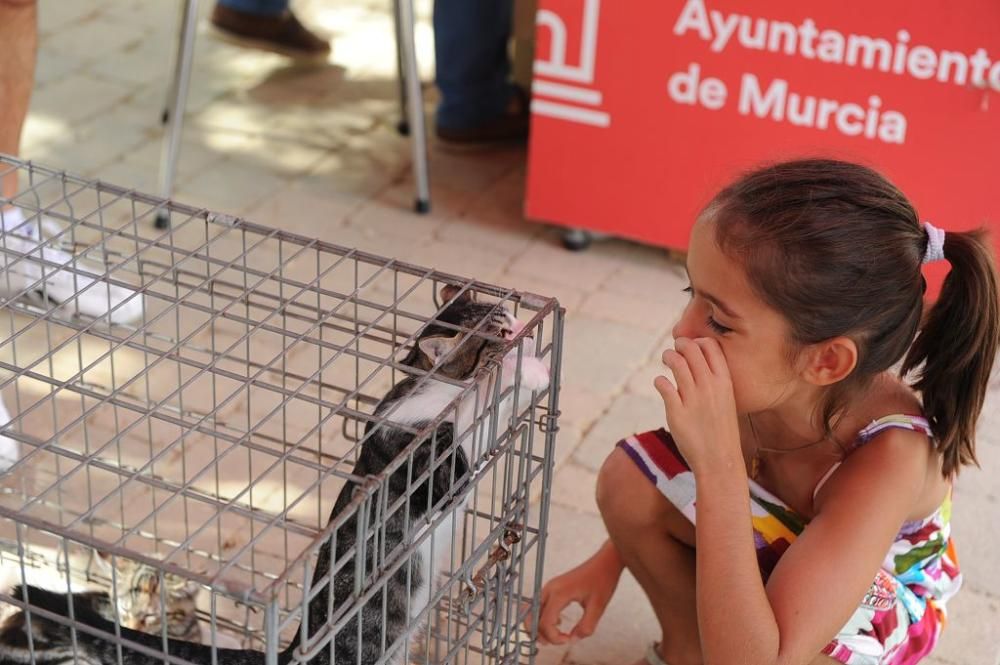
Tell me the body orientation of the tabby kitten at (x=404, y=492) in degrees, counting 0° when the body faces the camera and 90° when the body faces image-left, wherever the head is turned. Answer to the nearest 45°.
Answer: approximately 270°

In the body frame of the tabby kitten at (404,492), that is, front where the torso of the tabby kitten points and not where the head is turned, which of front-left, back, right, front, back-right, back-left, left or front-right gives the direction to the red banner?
front-left
